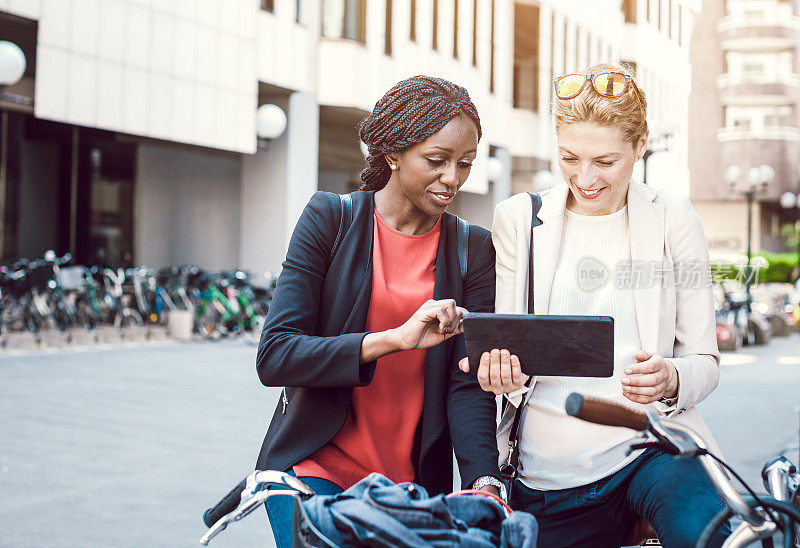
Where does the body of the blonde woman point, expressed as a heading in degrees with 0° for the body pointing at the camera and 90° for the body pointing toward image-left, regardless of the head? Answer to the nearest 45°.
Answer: approximately 0°

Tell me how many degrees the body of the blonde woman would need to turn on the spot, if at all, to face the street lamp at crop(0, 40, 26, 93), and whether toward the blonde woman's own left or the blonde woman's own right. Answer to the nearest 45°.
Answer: approximately 135° to the blonde woman's own right

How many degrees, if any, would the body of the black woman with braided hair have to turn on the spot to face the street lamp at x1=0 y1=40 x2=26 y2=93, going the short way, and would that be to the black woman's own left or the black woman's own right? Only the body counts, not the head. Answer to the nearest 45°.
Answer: approximately 180°

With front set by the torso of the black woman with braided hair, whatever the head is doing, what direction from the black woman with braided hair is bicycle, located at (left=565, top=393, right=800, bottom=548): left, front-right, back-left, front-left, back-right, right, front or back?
front

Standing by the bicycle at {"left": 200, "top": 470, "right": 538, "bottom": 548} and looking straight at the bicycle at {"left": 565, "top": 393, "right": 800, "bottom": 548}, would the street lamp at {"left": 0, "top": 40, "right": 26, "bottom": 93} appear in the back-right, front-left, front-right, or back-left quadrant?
back-left

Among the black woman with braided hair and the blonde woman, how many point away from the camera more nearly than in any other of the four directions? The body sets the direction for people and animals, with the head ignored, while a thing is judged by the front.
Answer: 0

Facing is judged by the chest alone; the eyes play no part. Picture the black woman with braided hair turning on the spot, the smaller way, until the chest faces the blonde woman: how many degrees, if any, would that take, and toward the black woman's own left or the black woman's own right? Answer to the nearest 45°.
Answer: approximately 45° to the black woman's own left

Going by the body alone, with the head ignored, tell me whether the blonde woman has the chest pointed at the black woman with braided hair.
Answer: no

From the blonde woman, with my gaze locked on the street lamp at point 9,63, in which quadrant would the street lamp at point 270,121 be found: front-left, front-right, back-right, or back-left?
front-right

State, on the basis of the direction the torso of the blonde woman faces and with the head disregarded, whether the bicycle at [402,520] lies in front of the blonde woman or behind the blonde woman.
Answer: in front

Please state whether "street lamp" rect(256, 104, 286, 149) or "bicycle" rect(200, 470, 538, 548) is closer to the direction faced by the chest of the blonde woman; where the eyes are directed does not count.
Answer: the bicycle

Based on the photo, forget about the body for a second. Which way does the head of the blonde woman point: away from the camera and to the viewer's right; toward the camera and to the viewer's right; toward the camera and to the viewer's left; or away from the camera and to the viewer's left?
toward the camera and to the viewer's left

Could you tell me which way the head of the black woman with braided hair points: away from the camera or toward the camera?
toward the camera

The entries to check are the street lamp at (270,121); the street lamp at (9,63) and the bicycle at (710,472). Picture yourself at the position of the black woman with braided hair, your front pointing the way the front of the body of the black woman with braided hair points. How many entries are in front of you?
1

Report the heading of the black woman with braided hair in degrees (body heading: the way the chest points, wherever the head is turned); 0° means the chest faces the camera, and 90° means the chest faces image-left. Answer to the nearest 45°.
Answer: approximately 315°
